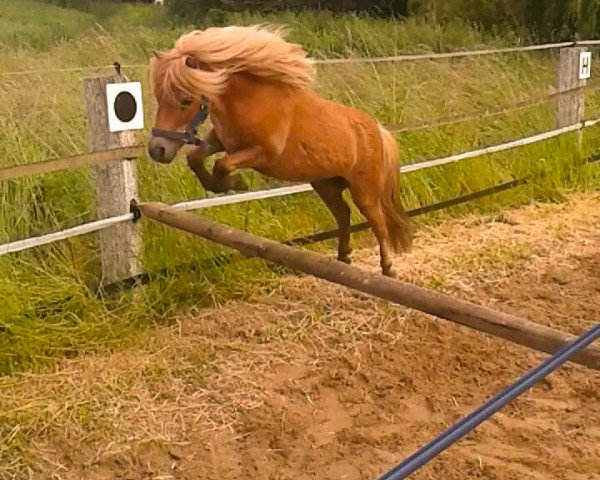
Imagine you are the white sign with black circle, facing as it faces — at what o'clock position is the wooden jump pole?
The wooden jump pole is roughly at 11 o'clock from the white sign with black circle.

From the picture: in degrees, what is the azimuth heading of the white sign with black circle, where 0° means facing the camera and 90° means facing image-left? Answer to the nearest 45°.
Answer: approximately 0°

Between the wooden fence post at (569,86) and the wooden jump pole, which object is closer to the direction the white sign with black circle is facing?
the wooden jump pole

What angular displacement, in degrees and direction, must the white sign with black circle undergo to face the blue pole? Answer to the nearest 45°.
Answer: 0° — it already faces it

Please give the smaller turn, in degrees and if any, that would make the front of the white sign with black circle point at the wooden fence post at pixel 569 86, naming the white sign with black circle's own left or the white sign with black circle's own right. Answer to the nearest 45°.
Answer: approximately 135° to the white sign with black circle's own left

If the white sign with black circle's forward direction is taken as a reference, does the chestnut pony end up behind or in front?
in front

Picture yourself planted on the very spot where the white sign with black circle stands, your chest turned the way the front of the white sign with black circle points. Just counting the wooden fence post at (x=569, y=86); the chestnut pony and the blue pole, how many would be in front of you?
1

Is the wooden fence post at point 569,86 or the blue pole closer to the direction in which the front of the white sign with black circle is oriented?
the blue pole
